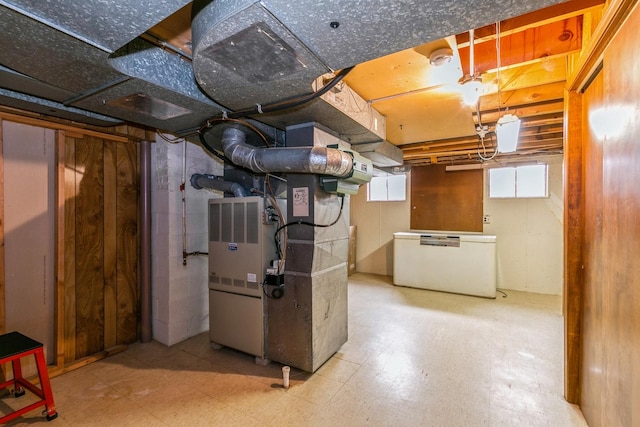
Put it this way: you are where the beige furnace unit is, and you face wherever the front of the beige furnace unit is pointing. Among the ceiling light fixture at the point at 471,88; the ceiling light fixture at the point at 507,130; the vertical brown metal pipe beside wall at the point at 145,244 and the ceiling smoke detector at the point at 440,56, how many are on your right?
1

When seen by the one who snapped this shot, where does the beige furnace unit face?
facing the viewer and to the left of the viewer

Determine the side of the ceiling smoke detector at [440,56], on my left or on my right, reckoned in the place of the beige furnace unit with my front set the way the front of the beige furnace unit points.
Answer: on my left

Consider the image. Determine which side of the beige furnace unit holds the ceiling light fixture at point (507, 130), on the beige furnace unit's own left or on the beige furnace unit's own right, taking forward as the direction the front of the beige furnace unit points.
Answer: on the beige furnace unit's own left

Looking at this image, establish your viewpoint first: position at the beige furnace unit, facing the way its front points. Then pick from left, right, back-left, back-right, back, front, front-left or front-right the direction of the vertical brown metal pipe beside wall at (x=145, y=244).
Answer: right

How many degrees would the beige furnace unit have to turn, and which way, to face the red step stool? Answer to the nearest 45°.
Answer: approximately 45° to its right

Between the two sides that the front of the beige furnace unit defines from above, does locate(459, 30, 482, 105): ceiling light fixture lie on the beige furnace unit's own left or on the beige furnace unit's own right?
on the beige furnace unit's own left
